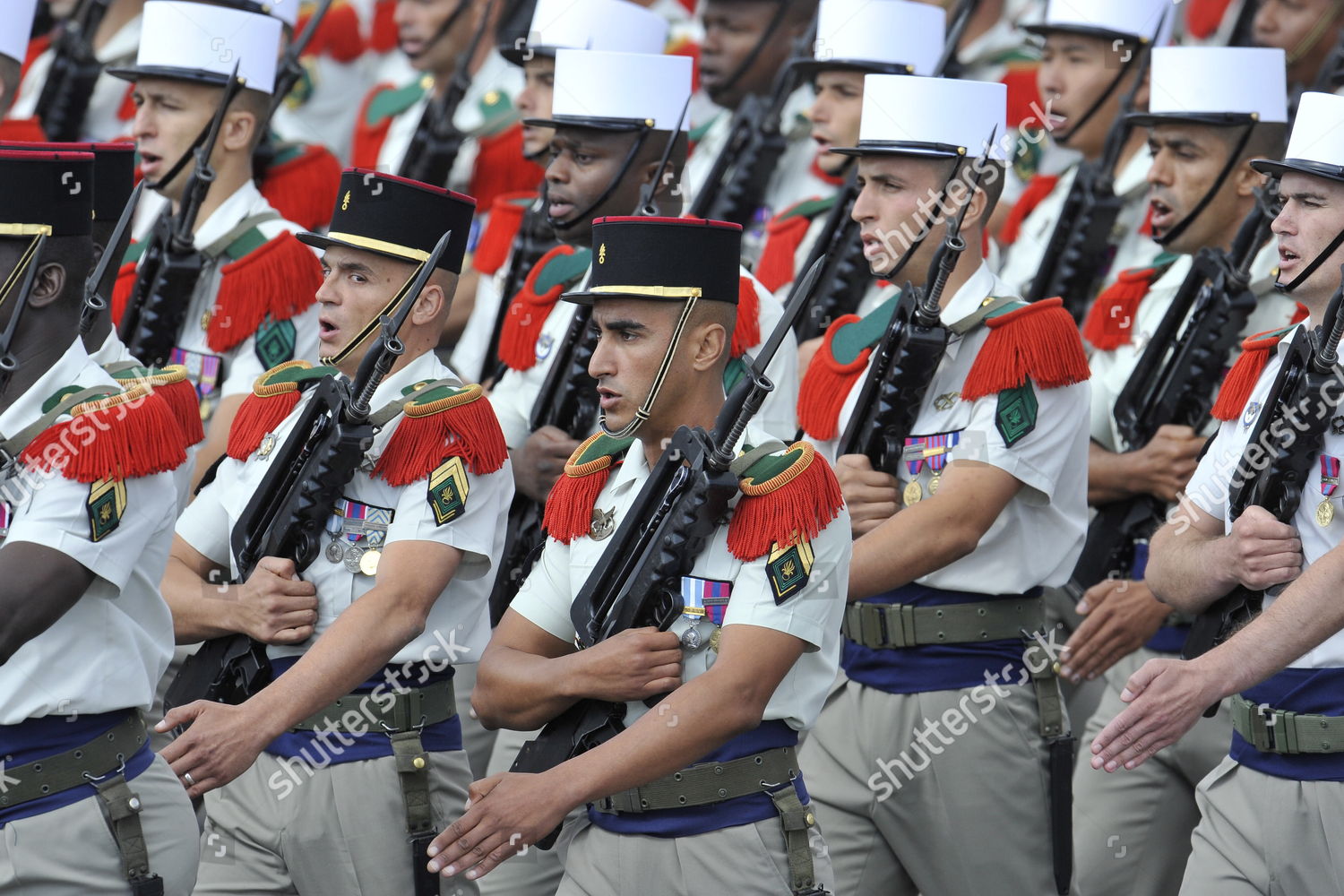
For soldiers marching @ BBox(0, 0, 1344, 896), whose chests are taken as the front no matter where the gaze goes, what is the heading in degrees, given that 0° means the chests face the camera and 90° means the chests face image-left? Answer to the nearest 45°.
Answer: approximately 45°
